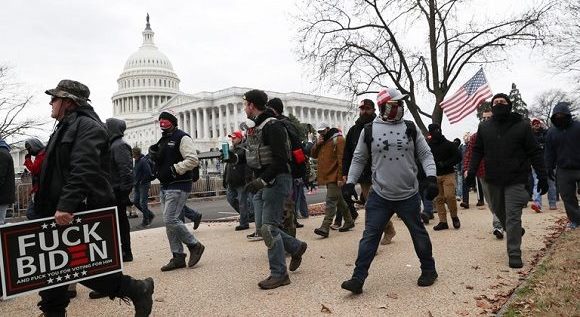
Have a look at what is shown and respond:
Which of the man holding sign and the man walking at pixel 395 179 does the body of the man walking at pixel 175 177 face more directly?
the man holding sign

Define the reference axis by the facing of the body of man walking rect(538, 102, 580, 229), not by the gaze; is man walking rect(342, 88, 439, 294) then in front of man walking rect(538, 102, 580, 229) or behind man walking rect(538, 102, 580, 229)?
in front

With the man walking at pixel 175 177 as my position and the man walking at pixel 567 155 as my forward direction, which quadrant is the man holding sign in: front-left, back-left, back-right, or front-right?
back-right

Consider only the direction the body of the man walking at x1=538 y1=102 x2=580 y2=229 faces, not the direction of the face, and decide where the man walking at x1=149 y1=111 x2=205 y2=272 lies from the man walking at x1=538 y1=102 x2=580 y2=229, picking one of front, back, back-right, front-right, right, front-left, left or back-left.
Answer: front-right
